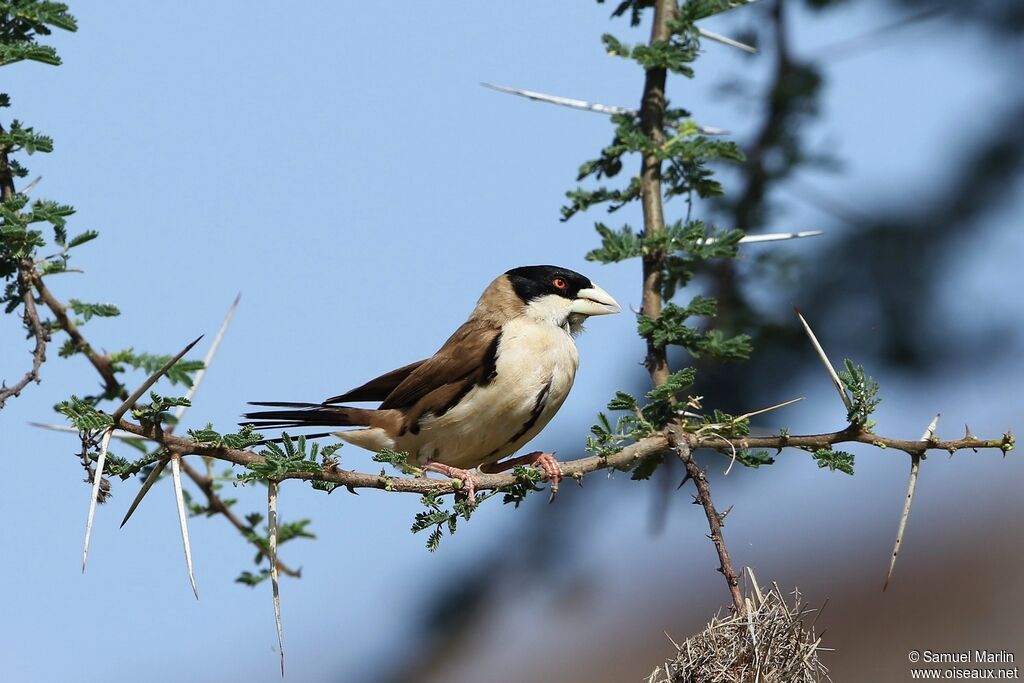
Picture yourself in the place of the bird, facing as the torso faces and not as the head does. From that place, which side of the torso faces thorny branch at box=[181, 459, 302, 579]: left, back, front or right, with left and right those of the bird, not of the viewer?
back

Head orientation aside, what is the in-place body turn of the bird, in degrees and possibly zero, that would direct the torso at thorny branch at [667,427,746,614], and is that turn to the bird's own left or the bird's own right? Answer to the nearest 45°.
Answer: approximately 45° to the bird's own left

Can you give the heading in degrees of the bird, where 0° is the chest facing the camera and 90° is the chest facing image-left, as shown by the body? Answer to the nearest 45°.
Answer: approximately 270°

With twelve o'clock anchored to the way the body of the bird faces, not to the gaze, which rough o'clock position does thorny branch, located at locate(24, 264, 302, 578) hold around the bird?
The thorny branch is roughly at 5 o'clock from the bird.

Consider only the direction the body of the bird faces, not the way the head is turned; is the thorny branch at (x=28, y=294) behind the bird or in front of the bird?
behind
